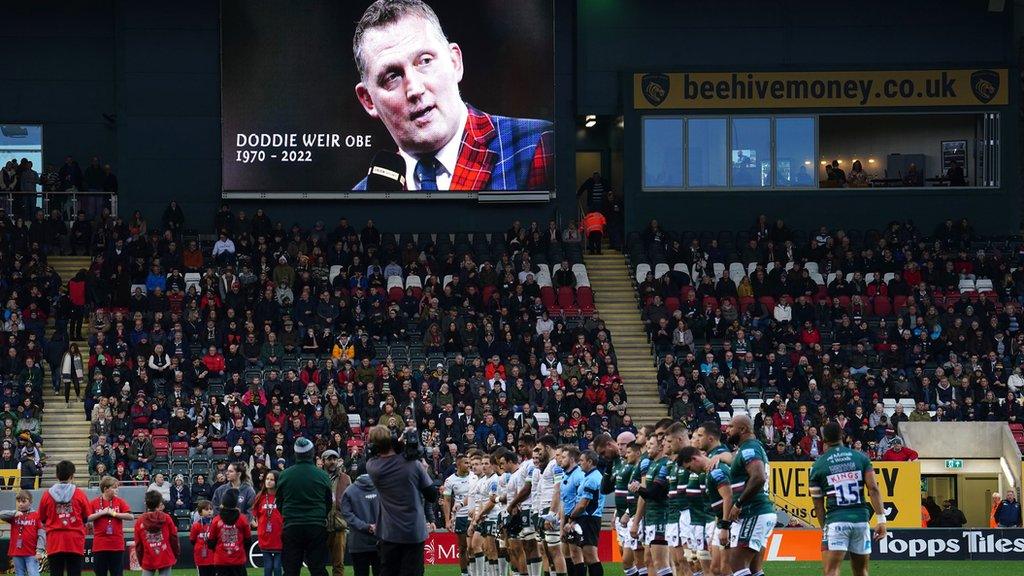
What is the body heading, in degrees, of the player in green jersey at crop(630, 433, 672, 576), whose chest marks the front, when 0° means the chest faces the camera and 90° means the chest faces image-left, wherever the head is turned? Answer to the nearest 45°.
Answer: approximately 90°

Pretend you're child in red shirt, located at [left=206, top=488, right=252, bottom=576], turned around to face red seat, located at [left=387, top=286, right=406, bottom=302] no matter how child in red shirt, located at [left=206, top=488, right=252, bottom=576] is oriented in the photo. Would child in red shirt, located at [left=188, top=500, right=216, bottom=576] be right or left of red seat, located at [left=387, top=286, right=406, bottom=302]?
left

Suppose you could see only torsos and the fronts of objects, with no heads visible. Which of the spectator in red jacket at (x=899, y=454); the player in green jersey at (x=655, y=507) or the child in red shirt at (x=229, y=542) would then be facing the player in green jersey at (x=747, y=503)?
the spectator in red jacket

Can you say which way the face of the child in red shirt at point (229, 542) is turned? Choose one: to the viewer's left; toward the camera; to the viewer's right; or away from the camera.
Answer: away from the camera

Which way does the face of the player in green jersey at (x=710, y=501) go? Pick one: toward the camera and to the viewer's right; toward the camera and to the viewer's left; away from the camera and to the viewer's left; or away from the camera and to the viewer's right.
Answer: toward the camera and to the viewer's left

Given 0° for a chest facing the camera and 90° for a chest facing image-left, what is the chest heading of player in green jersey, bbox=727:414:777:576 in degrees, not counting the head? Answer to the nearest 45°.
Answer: approximately 90°

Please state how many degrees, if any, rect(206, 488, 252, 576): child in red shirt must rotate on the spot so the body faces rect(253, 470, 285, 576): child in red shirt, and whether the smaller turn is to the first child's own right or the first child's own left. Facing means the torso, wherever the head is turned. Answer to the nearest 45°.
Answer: approximately 45° to the first child's own right

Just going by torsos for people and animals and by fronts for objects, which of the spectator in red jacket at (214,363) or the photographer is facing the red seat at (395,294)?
the photographer

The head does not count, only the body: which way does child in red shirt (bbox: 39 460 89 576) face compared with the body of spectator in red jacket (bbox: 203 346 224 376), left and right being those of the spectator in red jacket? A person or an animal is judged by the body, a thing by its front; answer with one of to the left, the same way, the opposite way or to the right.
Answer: the opposite way

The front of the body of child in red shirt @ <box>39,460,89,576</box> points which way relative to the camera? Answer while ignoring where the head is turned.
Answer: away from the camera

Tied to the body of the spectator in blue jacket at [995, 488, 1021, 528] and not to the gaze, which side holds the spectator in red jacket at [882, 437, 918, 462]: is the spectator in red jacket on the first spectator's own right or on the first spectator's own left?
on the first spectator's own right

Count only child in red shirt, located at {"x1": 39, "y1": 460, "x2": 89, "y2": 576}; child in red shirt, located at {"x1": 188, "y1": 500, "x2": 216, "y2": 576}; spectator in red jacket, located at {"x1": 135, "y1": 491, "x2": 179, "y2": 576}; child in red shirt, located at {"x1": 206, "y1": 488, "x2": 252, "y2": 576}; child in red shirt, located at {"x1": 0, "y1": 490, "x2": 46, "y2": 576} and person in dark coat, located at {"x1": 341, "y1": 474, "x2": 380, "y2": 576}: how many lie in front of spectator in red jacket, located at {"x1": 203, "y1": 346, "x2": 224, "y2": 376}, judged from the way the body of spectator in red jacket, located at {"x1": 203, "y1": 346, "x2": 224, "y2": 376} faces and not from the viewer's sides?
6

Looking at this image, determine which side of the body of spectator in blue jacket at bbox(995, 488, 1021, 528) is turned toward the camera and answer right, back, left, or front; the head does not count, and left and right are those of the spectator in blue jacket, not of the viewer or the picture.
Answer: front
